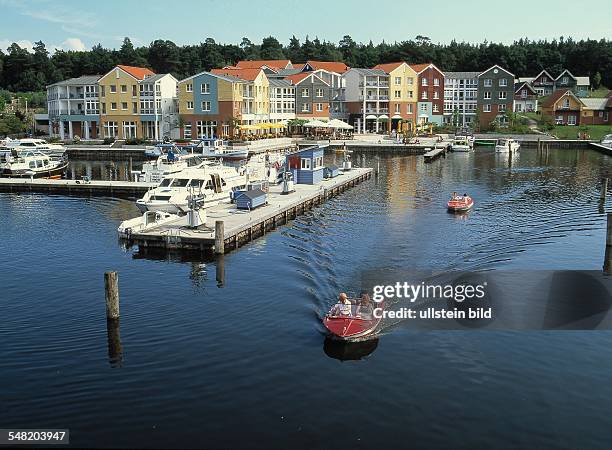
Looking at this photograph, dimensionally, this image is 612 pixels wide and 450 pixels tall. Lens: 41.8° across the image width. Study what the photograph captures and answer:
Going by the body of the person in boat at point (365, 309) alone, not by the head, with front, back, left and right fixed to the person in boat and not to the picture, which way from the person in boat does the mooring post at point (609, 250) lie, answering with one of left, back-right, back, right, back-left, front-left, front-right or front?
back-left

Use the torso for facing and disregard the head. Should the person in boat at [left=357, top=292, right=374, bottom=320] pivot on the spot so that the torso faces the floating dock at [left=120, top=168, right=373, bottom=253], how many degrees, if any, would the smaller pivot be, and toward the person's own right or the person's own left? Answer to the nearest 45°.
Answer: approximately 135° to the person's own right

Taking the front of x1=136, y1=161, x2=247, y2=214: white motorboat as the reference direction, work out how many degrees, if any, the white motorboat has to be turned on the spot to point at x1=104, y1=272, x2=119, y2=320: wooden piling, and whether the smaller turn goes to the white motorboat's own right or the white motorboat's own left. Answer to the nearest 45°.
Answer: approximately 45° to the white motorboat's own left

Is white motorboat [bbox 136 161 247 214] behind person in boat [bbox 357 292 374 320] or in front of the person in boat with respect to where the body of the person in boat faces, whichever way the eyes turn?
behind

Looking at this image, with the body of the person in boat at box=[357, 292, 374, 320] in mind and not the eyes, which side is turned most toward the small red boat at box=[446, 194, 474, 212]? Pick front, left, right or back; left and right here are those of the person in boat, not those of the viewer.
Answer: back

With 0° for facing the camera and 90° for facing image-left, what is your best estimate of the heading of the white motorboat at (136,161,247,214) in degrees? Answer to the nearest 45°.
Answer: approximately 45°

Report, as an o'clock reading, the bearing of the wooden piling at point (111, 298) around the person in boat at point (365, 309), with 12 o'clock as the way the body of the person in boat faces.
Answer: The wooden piling is roughly at 3 o'clock from the person in boat.

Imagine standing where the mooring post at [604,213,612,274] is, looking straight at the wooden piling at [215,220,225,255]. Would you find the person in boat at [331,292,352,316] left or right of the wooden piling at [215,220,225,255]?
left

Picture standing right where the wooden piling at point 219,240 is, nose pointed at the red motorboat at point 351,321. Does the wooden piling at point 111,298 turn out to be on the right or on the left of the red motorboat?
right

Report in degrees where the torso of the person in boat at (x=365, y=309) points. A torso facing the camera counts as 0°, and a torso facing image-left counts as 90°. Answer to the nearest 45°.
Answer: approximately 0°
